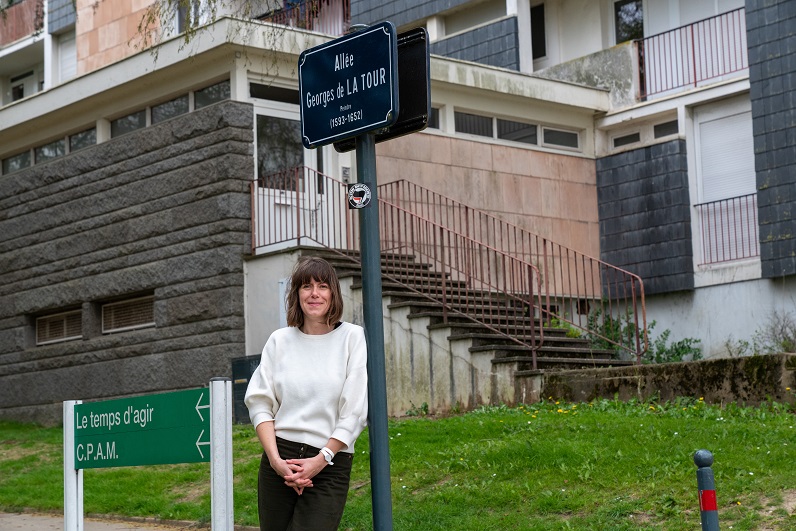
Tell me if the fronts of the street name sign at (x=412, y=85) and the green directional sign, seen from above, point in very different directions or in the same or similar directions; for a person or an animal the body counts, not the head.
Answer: very different directions

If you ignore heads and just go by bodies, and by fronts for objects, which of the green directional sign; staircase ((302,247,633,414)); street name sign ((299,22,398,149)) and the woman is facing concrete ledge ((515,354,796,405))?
the staircase

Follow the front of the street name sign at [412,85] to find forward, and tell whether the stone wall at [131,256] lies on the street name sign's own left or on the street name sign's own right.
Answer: on the street name sign's own left

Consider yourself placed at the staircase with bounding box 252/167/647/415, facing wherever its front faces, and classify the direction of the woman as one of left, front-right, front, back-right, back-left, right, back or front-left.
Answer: front-right

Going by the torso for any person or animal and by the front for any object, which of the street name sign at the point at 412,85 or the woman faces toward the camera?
the woman

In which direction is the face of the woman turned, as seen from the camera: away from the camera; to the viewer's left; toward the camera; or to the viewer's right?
toward the camera

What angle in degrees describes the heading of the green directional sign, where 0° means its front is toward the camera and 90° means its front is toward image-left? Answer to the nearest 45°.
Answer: approximately 45°

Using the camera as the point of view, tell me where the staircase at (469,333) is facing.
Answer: facing the viewer and to the right of the viewer

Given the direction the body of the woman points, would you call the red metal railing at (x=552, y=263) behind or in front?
behind

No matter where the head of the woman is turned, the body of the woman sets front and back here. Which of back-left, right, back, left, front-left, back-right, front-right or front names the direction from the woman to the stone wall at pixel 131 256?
back

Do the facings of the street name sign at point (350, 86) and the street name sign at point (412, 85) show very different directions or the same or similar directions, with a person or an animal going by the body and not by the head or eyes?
very different directions

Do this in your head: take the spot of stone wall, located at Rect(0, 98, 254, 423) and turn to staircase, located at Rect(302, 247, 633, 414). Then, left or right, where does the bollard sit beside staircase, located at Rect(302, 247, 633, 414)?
right
